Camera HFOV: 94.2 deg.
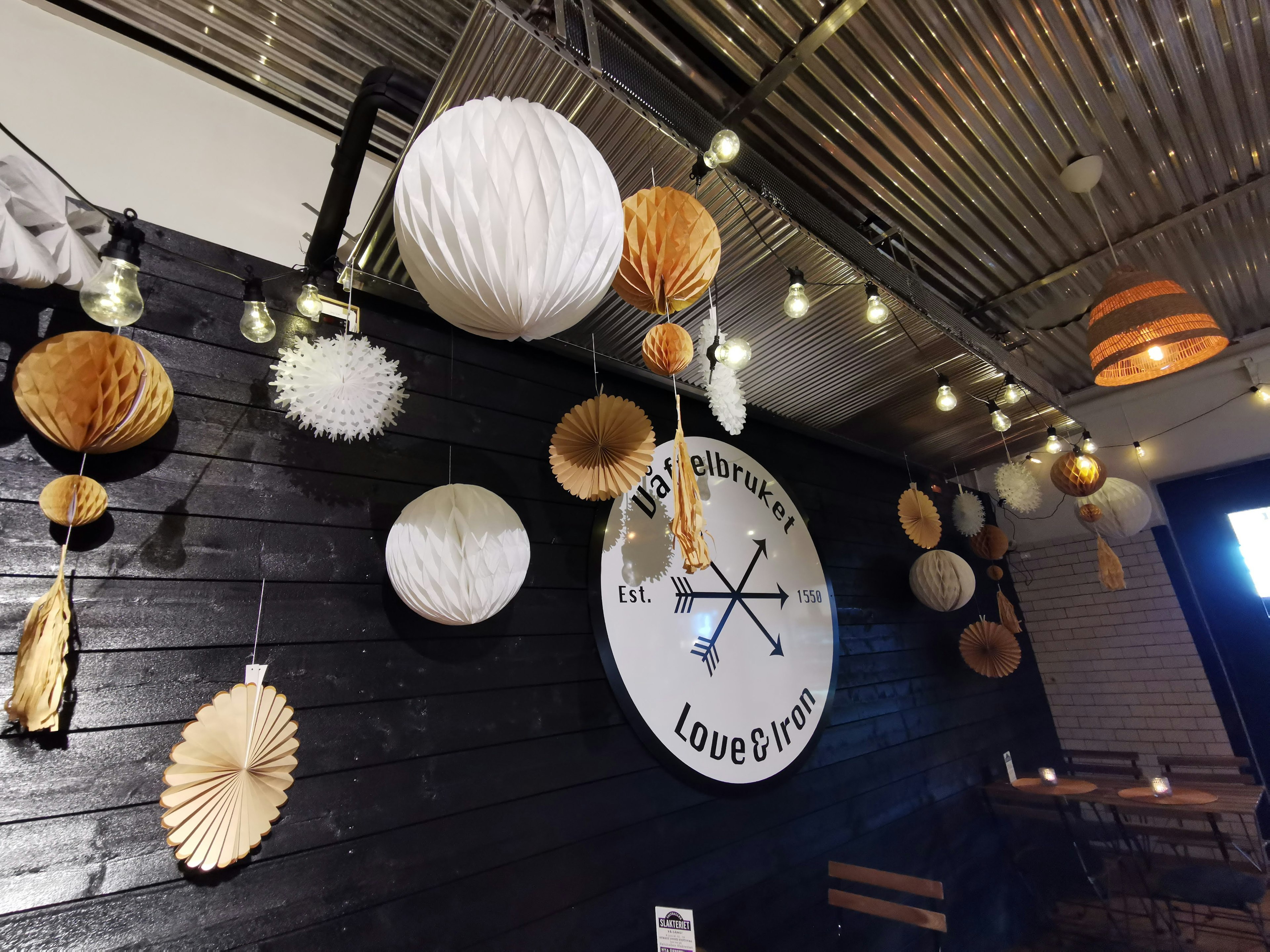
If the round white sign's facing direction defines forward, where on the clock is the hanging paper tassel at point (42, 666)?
The hanging paper tassel is roughly at 3 o'clock from the round white sign.

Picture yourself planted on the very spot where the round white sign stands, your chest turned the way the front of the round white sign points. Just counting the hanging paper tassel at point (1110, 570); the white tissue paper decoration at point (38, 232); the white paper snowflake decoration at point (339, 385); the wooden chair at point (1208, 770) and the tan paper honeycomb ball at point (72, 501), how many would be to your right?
3

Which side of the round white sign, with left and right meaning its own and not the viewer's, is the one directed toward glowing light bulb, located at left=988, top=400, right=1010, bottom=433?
left

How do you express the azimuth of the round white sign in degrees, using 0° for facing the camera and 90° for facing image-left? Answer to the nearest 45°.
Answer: approximately 315°

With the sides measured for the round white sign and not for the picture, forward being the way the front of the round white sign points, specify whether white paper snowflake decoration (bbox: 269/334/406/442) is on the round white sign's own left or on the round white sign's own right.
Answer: on the round white sign's own right

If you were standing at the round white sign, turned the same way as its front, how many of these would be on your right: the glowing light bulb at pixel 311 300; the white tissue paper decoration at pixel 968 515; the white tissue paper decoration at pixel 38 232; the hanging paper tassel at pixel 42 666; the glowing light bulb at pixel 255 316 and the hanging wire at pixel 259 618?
5

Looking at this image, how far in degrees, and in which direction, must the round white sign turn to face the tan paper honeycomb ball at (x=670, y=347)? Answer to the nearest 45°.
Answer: approximately 45° to its right

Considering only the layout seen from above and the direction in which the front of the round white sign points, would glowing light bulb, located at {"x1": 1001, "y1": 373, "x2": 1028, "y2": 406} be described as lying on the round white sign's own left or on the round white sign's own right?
on the round white sign's own left

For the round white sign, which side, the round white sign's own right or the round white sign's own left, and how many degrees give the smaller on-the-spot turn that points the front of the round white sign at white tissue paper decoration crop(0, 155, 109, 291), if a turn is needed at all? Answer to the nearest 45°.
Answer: approximately 90° to the round white sign's own right

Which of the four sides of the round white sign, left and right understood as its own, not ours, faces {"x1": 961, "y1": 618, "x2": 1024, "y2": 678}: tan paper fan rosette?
left

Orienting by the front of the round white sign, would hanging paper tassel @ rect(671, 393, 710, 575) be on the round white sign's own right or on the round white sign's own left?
on the round white sign's own right

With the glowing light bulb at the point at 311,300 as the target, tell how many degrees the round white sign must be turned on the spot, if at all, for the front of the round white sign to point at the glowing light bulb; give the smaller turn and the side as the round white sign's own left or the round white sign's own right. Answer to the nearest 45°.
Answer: approximately 90° to the round white sign's own right

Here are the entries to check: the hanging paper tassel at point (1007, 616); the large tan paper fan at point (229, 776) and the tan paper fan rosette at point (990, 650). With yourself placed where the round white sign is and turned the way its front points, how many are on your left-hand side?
2

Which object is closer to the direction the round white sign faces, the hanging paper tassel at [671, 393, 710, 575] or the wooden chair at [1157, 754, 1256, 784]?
the hanging paper tassel

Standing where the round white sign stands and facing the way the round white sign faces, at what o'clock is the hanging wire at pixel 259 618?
The hanging wire is roughly at 3 o'clock from the round white sign.

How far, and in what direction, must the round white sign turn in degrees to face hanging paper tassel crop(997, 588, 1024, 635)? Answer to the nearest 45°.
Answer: approximately 90° to its left

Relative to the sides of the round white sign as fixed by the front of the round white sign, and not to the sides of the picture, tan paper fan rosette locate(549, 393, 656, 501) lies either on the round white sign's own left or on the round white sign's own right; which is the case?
on the round white sign's own right
